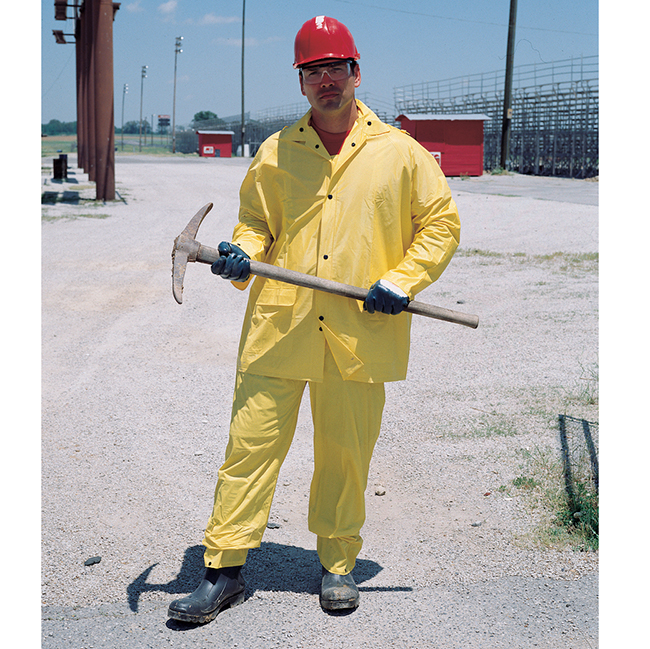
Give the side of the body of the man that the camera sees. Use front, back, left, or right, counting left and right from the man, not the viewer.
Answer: front

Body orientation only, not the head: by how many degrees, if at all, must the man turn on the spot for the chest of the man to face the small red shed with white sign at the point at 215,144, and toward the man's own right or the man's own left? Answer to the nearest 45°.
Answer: approximately 180°
